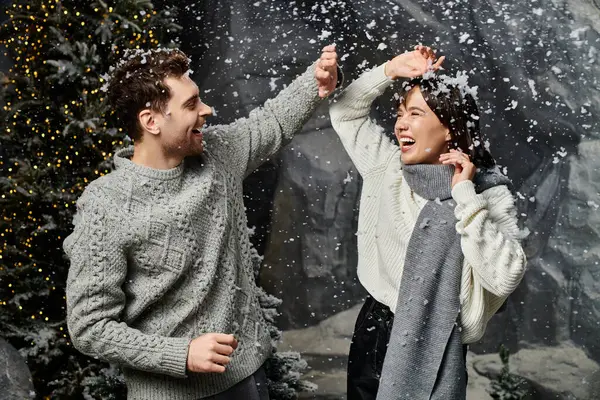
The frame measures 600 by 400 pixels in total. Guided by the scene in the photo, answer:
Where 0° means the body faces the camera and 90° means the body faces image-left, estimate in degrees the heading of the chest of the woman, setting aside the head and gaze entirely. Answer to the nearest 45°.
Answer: approximately 45°

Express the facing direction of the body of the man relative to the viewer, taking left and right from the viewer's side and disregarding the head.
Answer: facing the viewer and to the right of the viewer

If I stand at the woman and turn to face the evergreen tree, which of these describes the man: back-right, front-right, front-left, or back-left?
front-left

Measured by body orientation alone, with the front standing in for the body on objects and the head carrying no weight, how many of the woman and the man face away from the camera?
0

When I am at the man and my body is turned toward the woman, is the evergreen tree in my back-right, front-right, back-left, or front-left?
back-left

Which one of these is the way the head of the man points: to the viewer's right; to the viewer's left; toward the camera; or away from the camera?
to the viewer's right

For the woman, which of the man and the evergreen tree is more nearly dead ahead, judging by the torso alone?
the man

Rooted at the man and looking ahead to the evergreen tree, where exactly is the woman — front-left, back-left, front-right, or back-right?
back-right

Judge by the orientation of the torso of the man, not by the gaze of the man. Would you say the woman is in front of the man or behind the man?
in front

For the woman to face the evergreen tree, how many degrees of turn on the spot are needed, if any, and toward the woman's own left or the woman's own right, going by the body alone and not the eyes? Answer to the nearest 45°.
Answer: approximately 90° to the woman's own right

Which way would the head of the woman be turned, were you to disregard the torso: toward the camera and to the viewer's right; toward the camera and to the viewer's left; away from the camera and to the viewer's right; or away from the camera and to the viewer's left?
toward the camera and to the viewer's left

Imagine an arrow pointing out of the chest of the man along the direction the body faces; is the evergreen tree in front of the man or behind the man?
behind

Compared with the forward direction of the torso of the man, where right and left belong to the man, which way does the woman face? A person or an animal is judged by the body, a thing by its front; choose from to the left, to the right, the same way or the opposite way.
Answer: to the right

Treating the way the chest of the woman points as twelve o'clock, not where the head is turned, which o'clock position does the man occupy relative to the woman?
The man is roughly at 1 o'clock from the woman.

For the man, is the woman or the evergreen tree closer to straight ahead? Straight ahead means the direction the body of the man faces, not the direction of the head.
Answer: the woman
